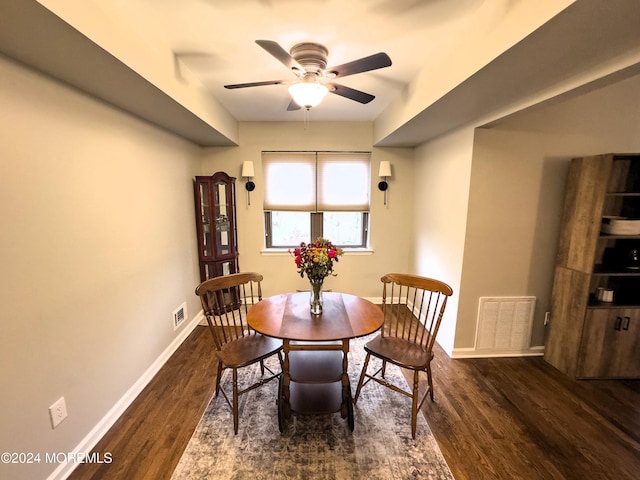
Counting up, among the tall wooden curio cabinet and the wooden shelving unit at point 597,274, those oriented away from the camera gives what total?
0

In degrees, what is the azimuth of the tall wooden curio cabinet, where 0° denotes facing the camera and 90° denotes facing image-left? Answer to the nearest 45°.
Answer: approximately 315°

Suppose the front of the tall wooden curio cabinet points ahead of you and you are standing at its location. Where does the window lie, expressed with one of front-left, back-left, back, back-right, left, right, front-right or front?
front-left

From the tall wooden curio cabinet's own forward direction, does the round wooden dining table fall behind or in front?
in front

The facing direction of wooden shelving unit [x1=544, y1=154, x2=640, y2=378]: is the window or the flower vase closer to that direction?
the flower vase
